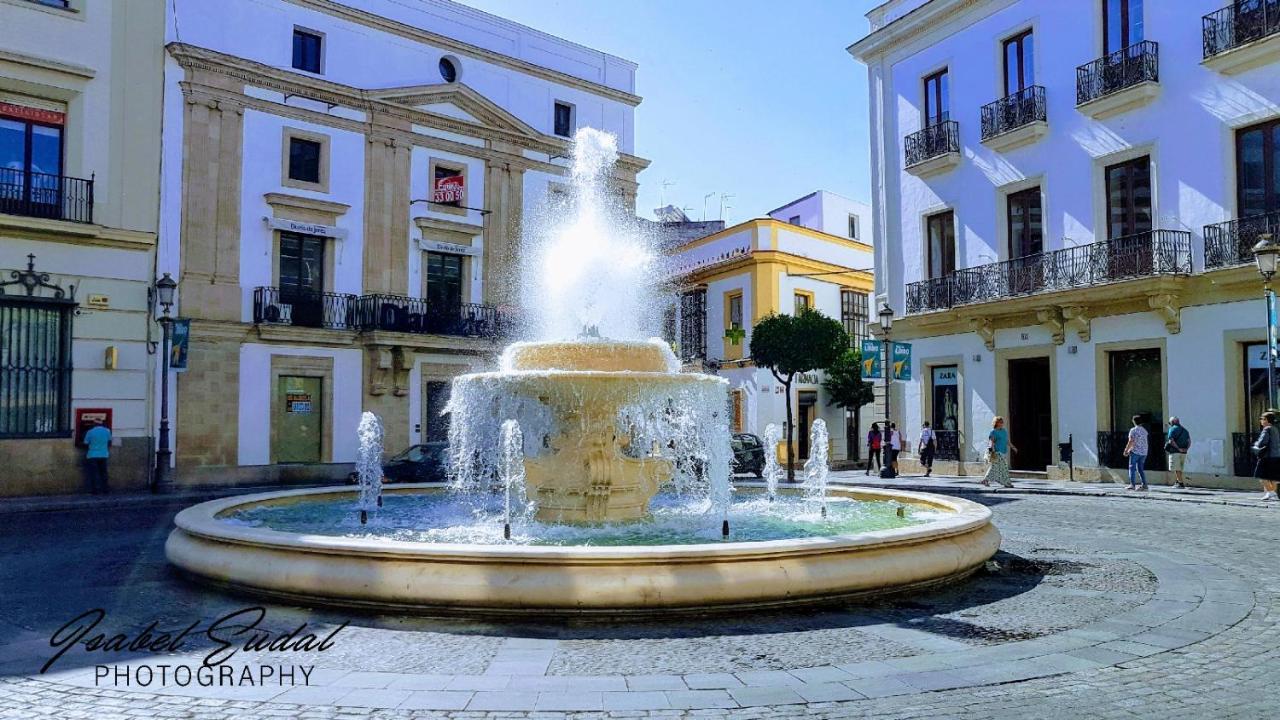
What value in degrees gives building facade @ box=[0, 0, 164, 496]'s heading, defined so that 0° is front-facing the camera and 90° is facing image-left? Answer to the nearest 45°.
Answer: approximately 315°

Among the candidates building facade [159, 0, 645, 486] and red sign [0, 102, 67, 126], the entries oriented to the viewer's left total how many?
0

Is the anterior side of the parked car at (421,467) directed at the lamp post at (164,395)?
yes

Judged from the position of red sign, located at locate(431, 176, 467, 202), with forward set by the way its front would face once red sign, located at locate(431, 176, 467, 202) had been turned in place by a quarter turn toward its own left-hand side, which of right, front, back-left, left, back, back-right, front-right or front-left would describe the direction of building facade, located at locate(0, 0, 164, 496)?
back-right

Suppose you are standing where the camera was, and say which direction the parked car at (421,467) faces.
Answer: facing to the left of the viewer

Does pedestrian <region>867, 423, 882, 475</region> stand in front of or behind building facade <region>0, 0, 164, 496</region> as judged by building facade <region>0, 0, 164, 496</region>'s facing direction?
in front

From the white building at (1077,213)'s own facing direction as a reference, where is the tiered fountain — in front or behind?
in front

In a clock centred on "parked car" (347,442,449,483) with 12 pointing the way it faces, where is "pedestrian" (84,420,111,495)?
The pedestrian is roughly at 12 o'clock from the parked car.

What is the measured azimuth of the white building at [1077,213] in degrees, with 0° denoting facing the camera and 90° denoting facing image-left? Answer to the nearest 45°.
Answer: approximately 45°

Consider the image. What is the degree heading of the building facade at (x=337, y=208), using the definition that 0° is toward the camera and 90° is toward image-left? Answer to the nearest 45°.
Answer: approximately 315°

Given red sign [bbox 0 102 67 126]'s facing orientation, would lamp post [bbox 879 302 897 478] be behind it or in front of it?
in front

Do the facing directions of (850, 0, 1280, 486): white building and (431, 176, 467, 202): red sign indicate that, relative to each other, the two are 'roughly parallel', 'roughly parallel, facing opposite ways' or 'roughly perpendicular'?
roughly perpendicular

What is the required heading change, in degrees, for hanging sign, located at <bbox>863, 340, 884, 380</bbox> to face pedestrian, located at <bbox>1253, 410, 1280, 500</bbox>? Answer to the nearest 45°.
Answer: approximately 45° to its left
